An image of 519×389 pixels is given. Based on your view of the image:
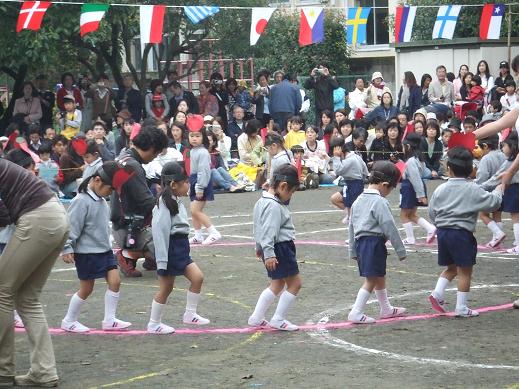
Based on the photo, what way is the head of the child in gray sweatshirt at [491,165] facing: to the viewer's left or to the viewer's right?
to the viewer's left

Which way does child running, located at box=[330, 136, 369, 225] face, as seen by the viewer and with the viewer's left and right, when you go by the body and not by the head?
facing to the left of the viewer

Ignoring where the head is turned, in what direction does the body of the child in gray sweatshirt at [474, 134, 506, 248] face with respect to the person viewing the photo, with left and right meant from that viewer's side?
facing to the left of the viewer

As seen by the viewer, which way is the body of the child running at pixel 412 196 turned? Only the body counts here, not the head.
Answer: to the viewer's left
